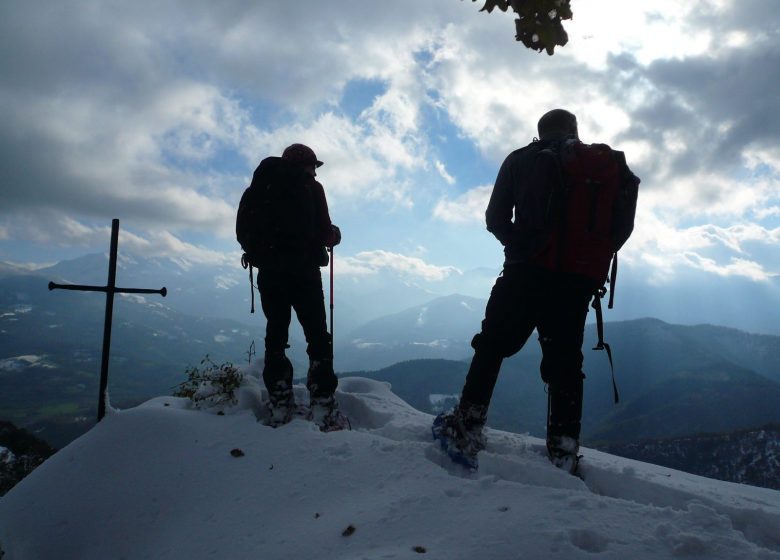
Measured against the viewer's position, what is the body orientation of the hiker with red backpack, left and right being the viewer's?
facing away from the viewer and to the left of the viewer

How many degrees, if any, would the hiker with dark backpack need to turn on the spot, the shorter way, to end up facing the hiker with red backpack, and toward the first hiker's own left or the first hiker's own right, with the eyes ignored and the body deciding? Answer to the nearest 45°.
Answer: approximately 90° to the first hiker's own right

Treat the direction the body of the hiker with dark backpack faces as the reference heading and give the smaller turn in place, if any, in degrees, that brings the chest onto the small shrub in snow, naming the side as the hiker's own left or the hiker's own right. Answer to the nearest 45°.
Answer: approximately 90° to the hiker's own left

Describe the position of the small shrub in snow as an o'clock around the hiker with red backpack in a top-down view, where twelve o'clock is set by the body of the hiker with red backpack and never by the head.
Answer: The small shrub in snow is roughly at 11 o'clock from the hiker with red backpack.

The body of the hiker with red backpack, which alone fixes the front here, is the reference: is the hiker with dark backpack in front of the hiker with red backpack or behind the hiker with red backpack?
in front

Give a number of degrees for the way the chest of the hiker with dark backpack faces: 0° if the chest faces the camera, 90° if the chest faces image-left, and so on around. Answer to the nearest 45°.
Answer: approximately 225°
